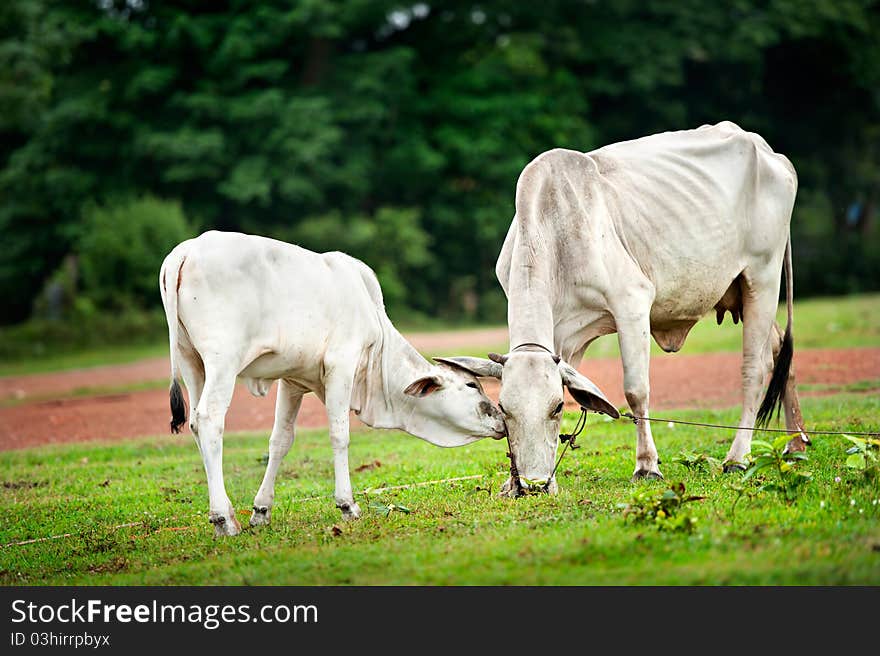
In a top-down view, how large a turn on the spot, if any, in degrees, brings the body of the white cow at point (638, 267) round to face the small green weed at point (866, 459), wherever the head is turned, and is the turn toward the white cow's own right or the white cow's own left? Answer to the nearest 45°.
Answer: approximately 90° to the white cow's own left

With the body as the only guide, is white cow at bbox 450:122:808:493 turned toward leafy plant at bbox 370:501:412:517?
yes

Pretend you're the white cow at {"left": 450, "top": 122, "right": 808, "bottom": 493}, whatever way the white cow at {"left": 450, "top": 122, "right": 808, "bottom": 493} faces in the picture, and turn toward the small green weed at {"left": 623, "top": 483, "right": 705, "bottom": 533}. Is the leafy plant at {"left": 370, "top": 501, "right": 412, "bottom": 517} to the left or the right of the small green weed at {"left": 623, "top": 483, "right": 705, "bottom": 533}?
right

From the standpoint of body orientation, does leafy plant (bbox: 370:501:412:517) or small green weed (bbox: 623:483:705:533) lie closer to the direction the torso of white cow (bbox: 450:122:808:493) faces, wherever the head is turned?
the leafy plant

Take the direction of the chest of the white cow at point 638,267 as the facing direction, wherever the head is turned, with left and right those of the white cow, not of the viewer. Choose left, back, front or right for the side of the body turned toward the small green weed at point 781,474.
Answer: left

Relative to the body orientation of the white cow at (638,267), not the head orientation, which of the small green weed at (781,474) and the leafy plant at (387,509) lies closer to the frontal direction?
the leafy plant

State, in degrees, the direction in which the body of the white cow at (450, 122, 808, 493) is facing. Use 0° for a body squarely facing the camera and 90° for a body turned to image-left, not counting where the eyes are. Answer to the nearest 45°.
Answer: approximately 45°
